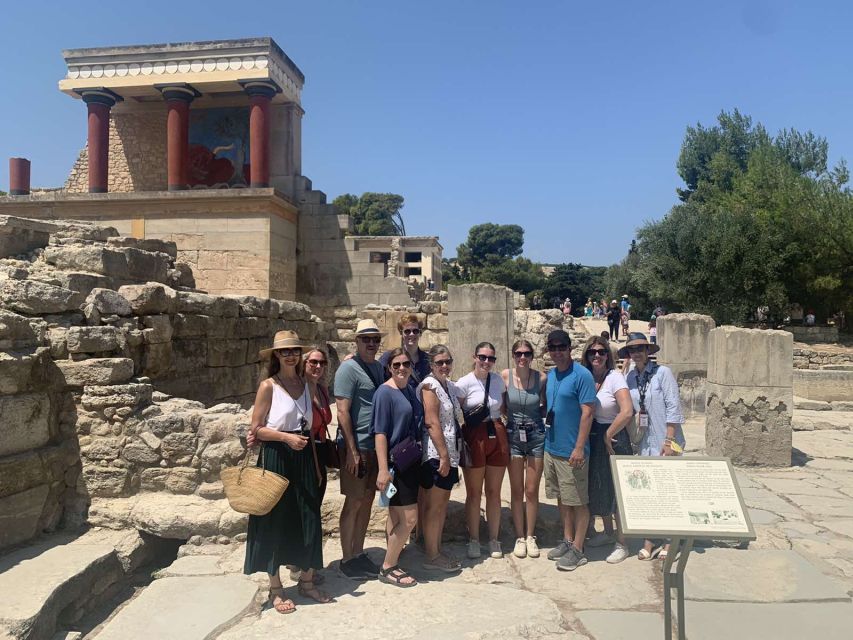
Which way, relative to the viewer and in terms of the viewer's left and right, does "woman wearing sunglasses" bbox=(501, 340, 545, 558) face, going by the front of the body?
facing the viewer

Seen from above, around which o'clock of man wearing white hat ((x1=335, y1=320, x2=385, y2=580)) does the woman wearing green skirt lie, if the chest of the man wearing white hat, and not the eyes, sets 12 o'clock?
The woman wearing green skirt is roughly at 3 o'clock from the man wearing white hat.

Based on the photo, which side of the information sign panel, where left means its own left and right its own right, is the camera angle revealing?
front

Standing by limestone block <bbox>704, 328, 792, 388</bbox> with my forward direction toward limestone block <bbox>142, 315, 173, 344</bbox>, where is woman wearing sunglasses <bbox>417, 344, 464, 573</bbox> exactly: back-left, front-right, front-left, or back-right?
front-left

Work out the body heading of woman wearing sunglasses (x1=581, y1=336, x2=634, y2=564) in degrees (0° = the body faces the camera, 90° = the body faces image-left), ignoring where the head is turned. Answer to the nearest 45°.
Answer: approximately 45°

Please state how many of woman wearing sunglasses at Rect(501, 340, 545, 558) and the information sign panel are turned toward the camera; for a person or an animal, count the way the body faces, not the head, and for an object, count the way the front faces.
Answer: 2

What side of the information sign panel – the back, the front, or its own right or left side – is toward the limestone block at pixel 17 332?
right

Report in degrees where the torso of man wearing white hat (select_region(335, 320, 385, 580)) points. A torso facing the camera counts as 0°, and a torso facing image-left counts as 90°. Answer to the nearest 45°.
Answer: approximately 315°

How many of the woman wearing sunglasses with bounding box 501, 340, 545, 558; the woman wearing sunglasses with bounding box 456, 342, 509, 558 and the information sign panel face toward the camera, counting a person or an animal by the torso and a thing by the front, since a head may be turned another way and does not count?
3

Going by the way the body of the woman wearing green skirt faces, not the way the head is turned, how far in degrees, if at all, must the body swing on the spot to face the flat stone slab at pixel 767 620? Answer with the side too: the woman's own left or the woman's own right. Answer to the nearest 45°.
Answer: approximately 45° to the woman's own left

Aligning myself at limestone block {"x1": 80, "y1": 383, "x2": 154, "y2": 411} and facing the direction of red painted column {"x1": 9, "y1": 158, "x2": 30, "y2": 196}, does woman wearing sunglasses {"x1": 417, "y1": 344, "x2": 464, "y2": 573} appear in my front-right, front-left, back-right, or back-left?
back-right

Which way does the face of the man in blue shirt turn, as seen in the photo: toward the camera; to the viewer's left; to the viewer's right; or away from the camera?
toward the camera

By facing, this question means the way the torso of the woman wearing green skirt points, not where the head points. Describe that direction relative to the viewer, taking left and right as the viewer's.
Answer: facing the viewer and to the right of the viewer

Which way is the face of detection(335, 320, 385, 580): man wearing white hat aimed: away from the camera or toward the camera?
toward the camera

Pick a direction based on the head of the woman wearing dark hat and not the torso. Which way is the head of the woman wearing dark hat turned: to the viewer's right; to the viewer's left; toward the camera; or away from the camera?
toward the camera

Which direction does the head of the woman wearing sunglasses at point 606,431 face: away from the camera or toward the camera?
toward the camera
